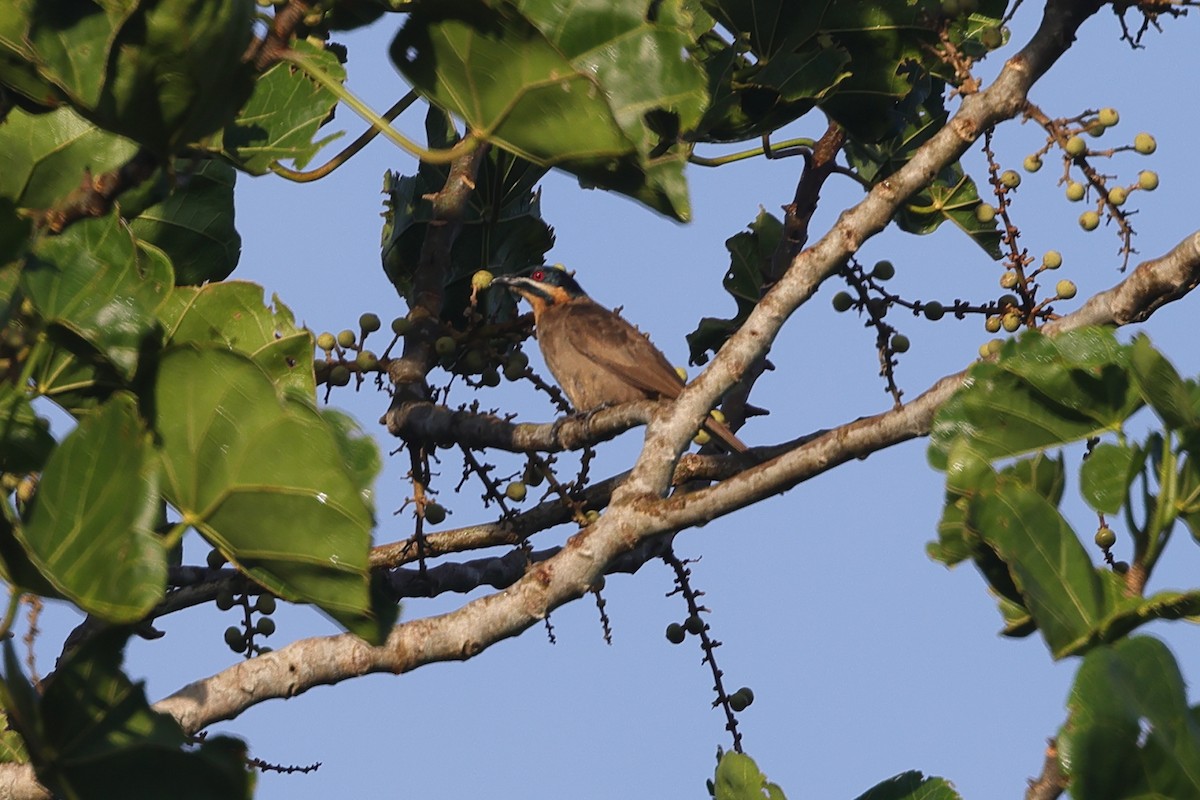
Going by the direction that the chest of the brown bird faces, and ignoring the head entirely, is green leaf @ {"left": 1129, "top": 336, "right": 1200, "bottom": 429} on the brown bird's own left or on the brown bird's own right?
on the brown bird's own left

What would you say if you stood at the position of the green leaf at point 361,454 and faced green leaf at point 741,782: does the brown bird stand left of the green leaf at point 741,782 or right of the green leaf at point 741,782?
left

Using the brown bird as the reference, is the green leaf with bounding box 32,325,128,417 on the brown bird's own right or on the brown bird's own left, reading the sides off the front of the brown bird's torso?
on the brown bird's own left

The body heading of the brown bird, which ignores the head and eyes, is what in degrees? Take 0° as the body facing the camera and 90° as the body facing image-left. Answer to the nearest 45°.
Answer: approximately 90°

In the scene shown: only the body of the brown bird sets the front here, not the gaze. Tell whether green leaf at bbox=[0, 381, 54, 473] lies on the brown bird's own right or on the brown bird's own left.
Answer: on the brown bird's own left
